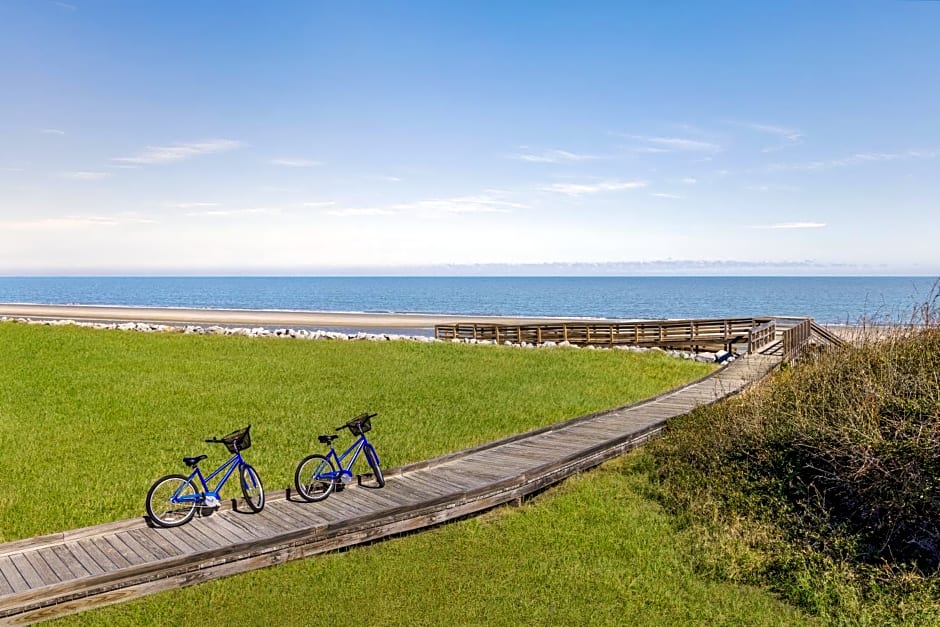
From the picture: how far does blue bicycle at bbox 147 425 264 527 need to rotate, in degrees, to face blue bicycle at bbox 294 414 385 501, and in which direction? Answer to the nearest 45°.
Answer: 0° — it already faces it

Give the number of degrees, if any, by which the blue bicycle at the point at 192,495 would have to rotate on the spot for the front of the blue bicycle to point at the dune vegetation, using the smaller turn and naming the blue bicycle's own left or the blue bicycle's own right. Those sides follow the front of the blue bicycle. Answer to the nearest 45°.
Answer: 0° — it already faces it

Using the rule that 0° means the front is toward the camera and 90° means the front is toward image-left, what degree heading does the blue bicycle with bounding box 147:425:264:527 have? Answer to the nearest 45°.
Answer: approximately 270°
